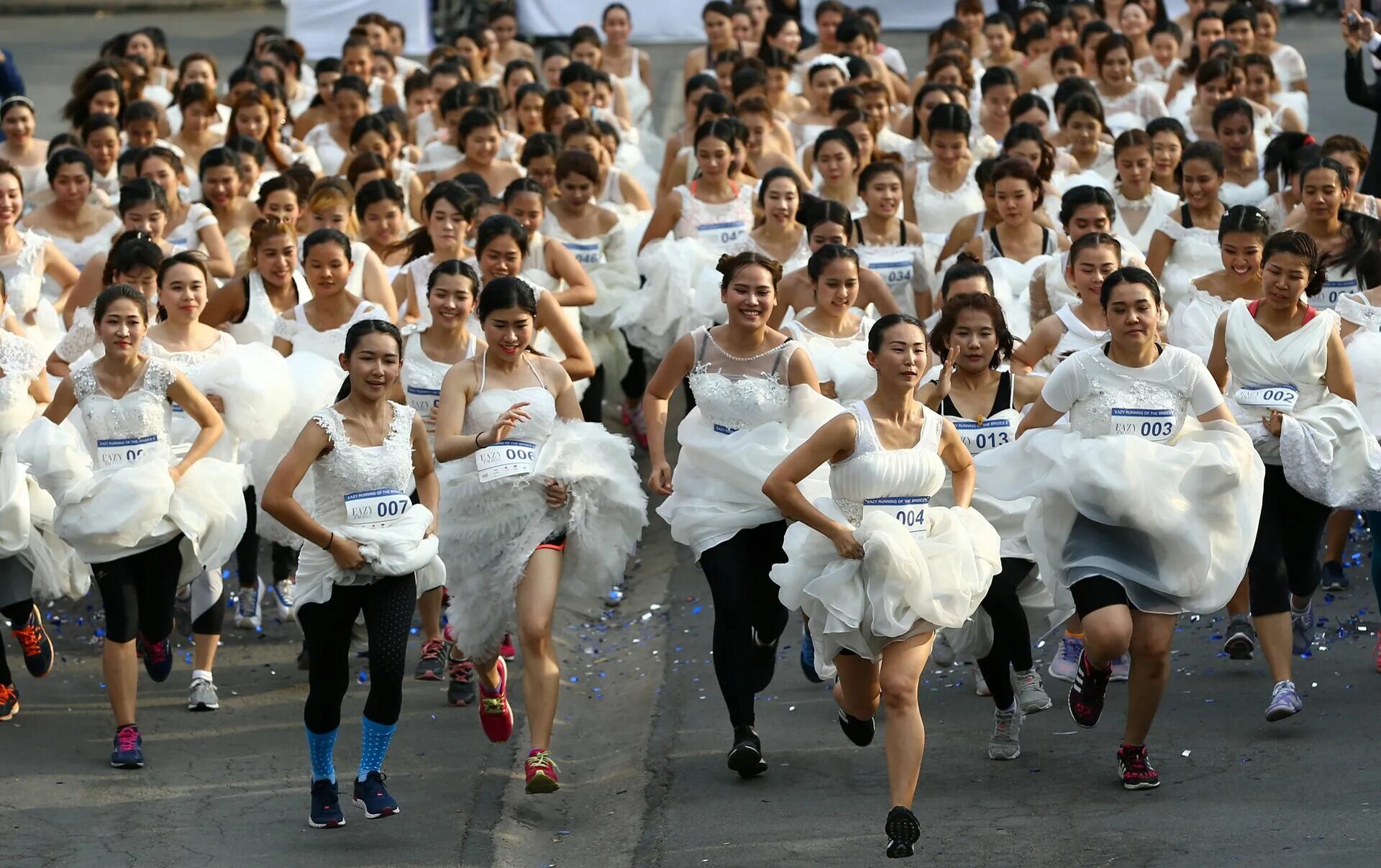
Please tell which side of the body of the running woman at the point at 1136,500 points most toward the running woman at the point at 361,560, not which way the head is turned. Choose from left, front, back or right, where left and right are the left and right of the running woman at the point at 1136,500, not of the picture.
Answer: right

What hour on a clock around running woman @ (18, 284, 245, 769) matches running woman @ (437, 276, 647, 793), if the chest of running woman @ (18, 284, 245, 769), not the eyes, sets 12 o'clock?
running woman @ (437, 276, 647, 793) is roughly at 10 o'clock from running woman @ (18, 284, 245, 769).

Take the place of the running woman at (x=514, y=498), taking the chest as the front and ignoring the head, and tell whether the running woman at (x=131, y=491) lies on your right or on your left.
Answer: on your right

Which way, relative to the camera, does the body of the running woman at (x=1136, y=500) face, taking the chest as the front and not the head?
toward the camera

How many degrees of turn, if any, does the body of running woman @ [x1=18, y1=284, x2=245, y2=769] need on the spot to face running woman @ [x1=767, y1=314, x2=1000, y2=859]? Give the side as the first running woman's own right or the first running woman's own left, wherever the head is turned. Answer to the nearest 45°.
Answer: approximately 45° to the first running woman's own left

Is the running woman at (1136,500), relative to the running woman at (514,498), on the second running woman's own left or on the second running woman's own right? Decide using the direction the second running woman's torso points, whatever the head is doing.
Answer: on the second running woman's own left

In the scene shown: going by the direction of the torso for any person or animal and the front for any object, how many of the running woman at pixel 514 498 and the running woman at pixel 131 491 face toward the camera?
2

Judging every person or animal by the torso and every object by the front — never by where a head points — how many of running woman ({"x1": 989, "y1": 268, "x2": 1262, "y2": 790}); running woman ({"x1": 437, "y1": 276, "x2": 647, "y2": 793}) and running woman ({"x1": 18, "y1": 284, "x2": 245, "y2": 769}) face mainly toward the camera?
3

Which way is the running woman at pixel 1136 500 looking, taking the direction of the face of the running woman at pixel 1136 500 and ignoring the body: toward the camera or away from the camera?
toward the camera

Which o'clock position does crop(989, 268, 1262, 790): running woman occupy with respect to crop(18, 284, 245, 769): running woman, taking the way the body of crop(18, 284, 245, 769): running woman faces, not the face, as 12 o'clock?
crop(989, 268, 1262, 790): running woman is roughly at 10 o'clock from crop(18, 284, 245, 769): running woman.

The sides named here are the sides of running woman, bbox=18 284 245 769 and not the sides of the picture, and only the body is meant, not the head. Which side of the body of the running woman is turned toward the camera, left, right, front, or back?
front

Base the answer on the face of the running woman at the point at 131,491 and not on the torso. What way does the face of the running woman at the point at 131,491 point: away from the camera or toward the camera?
toward the camera

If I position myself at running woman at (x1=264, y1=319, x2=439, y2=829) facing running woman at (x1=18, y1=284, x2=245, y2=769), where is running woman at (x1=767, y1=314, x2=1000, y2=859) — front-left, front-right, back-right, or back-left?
back-right

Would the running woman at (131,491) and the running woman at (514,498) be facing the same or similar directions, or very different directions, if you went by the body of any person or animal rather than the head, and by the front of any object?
same or similar directions
